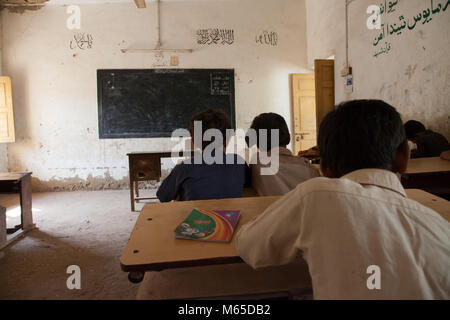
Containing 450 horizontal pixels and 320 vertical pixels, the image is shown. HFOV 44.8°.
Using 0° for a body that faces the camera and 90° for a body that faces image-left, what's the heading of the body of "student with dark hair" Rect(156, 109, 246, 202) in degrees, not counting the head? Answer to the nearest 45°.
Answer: approximately 180°

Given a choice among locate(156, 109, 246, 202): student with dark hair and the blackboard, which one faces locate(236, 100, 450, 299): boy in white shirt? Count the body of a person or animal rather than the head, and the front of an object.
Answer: the blackboard

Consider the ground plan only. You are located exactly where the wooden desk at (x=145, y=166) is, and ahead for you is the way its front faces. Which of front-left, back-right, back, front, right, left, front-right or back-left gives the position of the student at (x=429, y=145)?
front-left

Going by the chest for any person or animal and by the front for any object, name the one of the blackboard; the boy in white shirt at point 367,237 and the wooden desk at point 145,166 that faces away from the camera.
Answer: the boy in white shirt

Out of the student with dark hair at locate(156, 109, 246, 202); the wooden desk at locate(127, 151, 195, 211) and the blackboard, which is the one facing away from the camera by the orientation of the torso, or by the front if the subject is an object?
the student with dark hair

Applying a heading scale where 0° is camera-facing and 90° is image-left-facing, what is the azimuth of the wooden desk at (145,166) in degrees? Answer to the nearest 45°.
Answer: approximately 0°

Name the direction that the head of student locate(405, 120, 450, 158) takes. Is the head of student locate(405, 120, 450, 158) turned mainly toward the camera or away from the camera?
away from the camera

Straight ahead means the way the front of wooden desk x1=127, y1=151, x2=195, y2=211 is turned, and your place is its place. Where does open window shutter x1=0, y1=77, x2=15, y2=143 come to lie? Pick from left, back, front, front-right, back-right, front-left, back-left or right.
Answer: back-right
